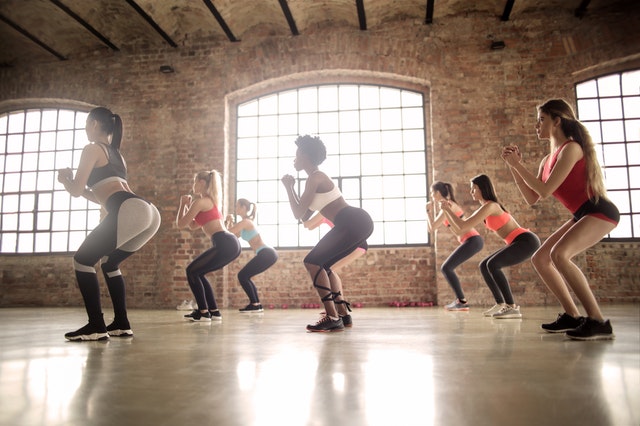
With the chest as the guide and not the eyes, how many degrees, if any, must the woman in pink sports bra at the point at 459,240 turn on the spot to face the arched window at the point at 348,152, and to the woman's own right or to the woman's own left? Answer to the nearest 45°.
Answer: approximately 45° to the woman's own right

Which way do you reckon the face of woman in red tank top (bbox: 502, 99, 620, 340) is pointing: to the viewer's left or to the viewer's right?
to the viewer's left

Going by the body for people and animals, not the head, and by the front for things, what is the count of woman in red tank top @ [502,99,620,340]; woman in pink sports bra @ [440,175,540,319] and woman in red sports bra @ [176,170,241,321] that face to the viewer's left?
3

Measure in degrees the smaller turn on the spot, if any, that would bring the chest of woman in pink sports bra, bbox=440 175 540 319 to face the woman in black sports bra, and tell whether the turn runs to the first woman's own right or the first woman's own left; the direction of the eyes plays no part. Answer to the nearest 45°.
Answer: approximately 45° to the first woman's own left

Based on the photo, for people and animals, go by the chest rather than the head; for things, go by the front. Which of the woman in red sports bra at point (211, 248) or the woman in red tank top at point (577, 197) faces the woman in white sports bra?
the woman in red tank top

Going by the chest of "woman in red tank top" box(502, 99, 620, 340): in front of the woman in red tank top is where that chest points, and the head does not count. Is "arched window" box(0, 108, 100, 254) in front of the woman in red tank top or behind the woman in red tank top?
in front

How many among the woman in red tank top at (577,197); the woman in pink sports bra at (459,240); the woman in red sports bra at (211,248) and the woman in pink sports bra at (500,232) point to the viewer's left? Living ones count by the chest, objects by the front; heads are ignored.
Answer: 4

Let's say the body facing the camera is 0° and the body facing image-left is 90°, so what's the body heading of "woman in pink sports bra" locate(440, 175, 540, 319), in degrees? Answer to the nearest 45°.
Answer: approximately 90°

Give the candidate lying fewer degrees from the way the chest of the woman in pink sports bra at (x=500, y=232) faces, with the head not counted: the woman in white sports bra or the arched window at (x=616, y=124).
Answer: the woman in white sports bra

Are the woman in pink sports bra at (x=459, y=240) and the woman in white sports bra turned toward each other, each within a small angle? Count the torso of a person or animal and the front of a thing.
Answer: no

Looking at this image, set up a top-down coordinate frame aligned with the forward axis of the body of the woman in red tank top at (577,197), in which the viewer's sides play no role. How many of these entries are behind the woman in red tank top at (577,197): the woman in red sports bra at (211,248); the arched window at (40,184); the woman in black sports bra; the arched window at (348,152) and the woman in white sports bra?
0

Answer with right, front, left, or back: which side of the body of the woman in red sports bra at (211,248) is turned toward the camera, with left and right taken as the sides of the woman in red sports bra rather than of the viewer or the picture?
left

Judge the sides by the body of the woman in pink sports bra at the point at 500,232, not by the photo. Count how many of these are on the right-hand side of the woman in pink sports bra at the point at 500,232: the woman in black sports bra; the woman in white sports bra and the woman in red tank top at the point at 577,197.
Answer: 0

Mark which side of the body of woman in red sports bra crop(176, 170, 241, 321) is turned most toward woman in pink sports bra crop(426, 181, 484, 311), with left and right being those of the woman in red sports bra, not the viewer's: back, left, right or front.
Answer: back

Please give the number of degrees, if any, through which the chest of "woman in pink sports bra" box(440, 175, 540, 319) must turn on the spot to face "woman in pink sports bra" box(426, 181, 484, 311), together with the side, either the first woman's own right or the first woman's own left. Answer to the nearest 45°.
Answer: approximately 45° to the first woman's own right

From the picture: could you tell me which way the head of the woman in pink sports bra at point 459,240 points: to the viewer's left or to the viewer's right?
to the viewer's left

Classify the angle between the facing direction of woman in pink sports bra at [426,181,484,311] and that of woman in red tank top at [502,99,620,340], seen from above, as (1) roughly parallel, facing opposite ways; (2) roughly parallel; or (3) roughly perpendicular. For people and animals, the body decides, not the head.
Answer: roughly parallel

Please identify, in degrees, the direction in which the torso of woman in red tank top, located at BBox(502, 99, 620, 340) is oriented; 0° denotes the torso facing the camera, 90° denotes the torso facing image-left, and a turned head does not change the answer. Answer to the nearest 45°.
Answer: approximately 90°

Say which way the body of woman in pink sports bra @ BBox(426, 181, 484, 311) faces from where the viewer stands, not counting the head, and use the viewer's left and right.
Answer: facing to the left of the viewer

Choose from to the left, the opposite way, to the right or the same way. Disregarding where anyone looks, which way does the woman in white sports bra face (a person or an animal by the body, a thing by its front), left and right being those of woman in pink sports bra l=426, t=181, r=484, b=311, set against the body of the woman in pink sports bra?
the same way
